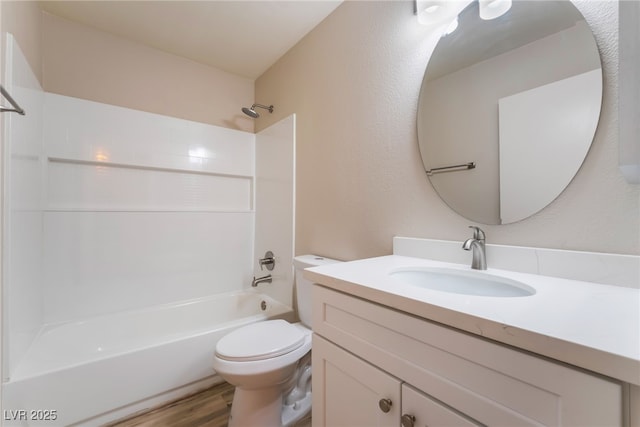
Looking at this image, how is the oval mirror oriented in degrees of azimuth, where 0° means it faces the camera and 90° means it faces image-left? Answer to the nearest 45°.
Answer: approximately 45°

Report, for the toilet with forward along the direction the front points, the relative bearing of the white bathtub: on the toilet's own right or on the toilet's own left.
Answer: on the toilet's own right

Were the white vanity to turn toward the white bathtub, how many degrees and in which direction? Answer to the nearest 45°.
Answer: approximately 45° to its right

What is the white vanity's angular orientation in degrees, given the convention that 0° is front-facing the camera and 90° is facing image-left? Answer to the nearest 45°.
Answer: approximately 45°
